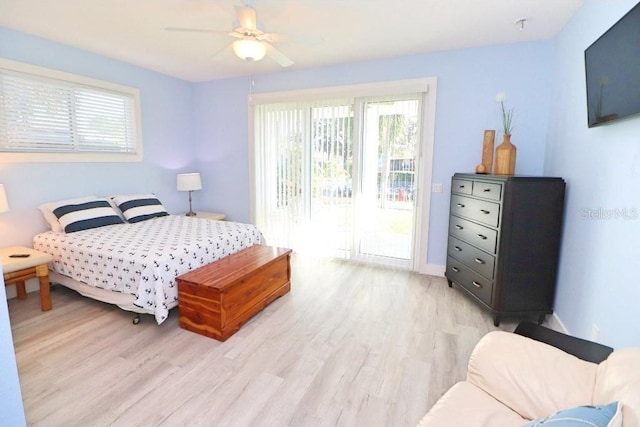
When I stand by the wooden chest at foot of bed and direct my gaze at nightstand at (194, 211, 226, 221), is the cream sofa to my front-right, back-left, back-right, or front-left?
back-right

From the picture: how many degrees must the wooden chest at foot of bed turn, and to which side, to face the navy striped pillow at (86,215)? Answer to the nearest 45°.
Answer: approximately 180°

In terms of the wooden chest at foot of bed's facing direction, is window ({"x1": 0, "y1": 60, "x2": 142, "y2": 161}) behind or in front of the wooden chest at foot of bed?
behind

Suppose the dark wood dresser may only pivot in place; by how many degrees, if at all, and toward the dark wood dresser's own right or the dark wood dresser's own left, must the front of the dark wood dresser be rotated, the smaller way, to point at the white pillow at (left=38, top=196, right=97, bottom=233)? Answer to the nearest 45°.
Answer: approximately 45° to the dark wood dresser's own right

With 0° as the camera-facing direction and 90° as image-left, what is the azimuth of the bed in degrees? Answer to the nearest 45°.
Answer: approximately 315°

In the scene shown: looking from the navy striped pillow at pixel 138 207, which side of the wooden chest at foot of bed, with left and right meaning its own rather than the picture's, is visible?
back

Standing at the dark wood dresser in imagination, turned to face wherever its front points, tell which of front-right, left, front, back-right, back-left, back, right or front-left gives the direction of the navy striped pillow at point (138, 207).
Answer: front-right

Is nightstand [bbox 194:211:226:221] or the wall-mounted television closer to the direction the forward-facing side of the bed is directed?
the wall-mounted television

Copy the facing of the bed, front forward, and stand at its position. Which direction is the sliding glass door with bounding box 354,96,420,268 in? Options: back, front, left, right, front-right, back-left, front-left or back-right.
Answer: front-left

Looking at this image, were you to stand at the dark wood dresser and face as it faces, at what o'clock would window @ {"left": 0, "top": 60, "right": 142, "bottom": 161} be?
The window is roughly at 1 o'clock from the dark wood dresser.

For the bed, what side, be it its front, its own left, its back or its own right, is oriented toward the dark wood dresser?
front

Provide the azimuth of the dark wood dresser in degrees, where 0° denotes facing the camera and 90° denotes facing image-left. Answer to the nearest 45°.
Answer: approximately 45°

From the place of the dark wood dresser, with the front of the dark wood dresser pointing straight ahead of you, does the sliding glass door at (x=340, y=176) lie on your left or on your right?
on your right

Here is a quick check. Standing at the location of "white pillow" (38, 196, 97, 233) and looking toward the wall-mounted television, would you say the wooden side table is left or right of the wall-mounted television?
right
